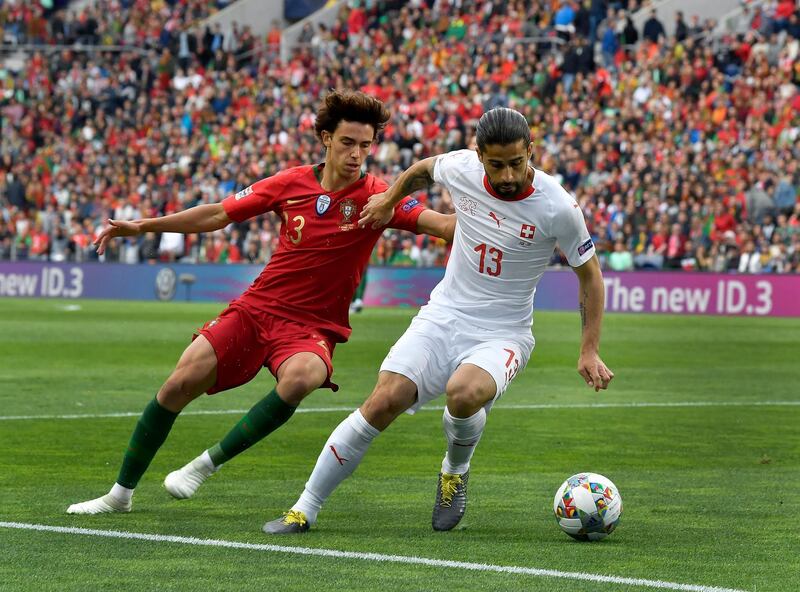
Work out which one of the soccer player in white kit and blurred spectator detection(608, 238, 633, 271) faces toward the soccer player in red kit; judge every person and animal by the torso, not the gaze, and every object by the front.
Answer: the blurred spectator

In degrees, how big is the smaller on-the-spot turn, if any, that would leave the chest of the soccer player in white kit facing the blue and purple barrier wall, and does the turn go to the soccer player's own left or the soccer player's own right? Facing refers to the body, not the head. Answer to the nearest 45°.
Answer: approximately 180°

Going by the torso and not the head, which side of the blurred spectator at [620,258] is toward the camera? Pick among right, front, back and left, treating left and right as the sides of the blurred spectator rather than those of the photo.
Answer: front

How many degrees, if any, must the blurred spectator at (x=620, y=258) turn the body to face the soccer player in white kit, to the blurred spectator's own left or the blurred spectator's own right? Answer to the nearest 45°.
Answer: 0° — they already face them

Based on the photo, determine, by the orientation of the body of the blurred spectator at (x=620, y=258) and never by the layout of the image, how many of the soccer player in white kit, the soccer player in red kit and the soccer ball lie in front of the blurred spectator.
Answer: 3

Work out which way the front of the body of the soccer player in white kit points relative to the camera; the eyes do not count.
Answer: toward the camera

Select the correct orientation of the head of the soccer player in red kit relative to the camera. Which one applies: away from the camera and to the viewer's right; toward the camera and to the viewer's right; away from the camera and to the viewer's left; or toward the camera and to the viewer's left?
toward the camera and to the viewer's right

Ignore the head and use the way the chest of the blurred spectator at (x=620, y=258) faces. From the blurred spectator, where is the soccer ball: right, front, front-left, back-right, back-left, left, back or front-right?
front

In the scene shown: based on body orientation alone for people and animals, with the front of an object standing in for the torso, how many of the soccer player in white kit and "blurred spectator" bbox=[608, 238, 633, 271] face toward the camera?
2

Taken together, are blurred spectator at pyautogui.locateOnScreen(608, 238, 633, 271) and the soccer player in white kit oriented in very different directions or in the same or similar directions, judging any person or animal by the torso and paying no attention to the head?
same or similar directions

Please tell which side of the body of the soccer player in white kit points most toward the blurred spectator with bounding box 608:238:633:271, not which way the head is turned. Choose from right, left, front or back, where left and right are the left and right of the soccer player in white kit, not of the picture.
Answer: back

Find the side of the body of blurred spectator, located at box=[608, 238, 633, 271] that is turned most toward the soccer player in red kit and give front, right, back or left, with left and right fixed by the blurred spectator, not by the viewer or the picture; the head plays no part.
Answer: front
